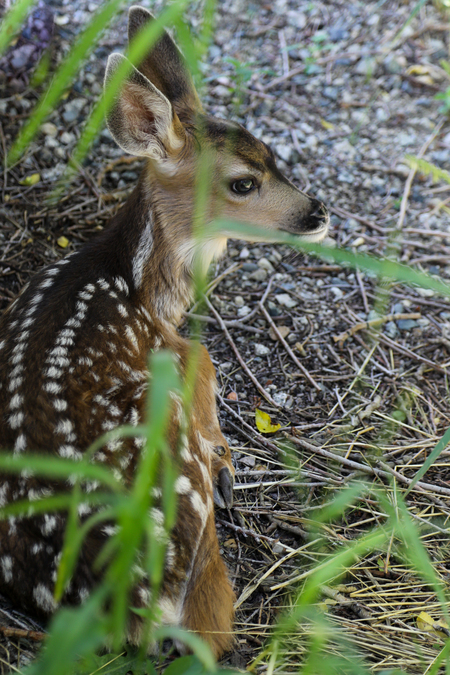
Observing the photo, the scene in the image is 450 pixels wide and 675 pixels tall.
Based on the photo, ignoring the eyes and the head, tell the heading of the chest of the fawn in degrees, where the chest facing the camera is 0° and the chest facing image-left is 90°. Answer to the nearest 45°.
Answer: approximately 225°

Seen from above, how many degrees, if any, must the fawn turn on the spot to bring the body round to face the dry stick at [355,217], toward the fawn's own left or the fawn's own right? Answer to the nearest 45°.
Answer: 0° — it already faces it

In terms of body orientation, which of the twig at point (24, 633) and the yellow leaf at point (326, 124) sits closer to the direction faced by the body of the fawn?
the yellow leaf
